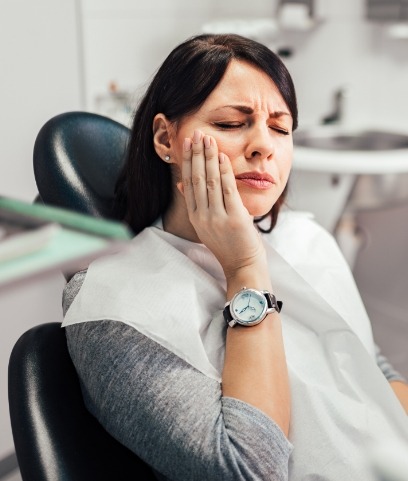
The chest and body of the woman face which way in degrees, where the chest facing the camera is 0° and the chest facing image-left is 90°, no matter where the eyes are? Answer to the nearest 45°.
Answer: approximately 315°

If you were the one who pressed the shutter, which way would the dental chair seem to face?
facing the viewer and to the right of the viewer
